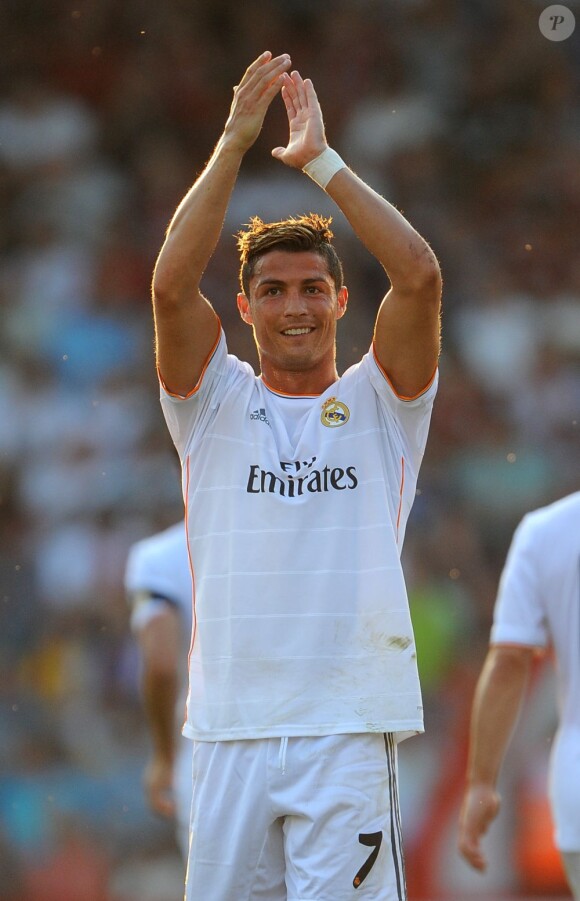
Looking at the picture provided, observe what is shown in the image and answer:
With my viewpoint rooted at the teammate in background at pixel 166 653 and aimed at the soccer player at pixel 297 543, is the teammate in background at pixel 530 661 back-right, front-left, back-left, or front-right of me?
front-left

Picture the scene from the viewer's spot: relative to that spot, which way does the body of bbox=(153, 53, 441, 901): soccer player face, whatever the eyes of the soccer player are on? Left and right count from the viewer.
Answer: facing the viewer

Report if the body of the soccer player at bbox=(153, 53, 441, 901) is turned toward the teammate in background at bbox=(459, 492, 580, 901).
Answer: no

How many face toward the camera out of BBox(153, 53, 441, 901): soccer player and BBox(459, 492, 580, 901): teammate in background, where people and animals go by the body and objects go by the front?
1

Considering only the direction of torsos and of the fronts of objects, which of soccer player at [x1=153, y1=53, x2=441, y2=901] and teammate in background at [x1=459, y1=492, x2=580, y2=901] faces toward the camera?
the soccer player

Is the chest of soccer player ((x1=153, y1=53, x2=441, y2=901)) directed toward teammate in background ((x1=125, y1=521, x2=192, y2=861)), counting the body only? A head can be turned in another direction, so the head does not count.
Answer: no

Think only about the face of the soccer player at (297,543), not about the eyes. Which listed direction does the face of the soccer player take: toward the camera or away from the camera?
toward the camera
